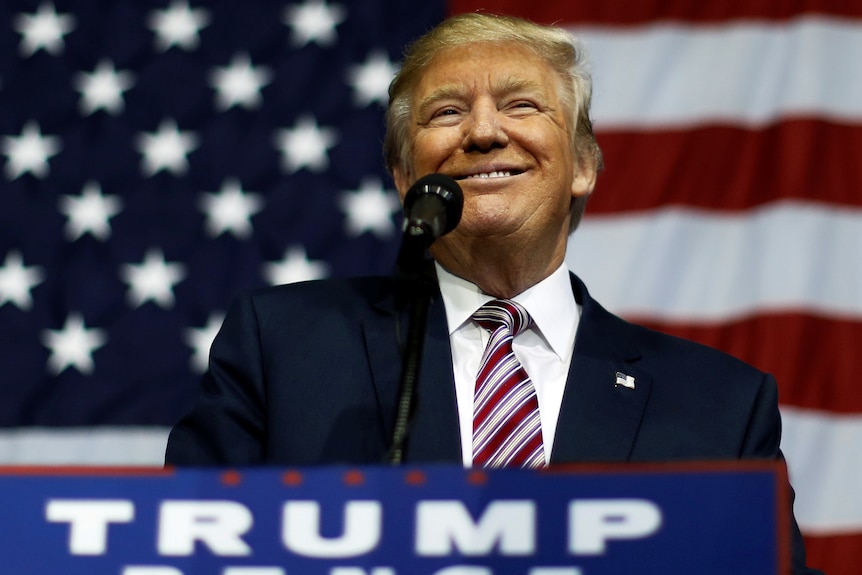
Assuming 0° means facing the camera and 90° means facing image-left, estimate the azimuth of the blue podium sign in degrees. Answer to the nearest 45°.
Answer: approximately 0°

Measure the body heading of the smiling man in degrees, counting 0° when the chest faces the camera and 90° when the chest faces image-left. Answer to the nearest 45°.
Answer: approximately 0°

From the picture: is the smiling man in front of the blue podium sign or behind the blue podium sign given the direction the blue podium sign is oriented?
behind

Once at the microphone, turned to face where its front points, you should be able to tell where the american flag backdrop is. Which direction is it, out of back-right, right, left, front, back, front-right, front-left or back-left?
front-left

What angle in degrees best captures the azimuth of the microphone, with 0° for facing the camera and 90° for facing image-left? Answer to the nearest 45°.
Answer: approximately 225°

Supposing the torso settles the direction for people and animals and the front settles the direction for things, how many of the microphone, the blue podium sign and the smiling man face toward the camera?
2

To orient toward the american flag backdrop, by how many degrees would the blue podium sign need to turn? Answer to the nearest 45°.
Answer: approximately 180°

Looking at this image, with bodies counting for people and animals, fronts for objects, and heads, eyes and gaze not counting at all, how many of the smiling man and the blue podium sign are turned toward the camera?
2
